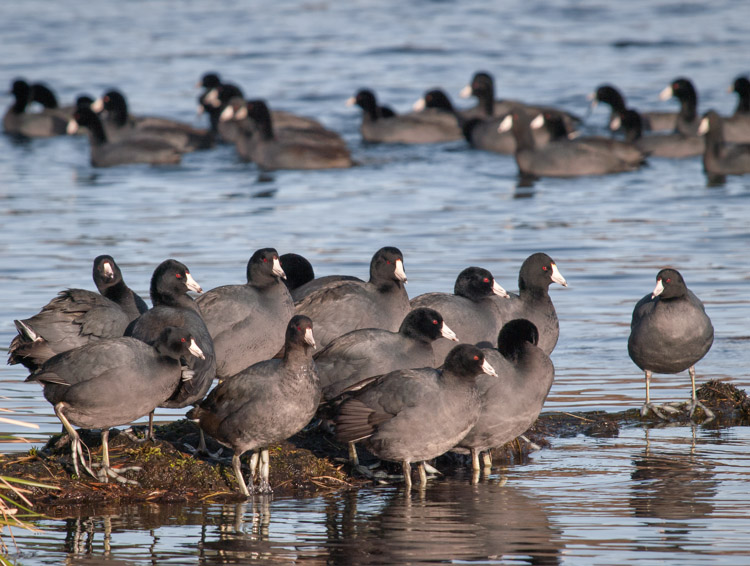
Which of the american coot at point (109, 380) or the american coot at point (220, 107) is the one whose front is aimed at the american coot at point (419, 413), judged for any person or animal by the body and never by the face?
the american coot at point (109, 380)

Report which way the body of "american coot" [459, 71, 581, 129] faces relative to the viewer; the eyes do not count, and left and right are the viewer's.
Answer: facing to the left of the viewer

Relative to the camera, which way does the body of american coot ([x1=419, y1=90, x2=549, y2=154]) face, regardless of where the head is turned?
to the viewer's left

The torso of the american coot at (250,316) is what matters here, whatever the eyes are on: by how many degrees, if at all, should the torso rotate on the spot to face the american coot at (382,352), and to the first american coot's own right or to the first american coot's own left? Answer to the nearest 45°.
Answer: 0° — it already faces it

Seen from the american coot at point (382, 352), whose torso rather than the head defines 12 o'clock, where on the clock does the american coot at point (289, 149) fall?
the american coot at point (289, 149) is roughly at 9 o'clock from the american coot at point (382, 352).

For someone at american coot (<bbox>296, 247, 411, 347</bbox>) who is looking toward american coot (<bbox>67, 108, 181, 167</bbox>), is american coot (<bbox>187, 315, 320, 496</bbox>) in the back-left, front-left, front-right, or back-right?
back-left

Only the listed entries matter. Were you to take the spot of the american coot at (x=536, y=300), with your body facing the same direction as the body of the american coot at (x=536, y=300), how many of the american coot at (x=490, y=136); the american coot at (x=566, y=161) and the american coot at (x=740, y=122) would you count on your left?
3

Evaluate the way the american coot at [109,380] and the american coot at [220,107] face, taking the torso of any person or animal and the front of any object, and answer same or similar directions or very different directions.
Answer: very different directions

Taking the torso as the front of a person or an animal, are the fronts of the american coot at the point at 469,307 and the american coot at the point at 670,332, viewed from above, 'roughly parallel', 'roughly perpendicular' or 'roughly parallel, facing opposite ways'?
roughly perpendicular

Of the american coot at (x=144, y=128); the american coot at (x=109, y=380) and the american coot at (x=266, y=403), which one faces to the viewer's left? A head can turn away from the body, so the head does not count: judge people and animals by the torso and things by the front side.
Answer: the american coot at (x=144, y=128)

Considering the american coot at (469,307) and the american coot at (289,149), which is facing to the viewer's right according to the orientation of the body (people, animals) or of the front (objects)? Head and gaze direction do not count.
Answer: the american coot at (469,307)

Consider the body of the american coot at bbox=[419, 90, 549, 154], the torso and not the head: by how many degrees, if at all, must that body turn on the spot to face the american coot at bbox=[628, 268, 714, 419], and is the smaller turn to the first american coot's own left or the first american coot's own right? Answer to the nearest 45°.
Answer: approximately 90° to the first american coot's own left

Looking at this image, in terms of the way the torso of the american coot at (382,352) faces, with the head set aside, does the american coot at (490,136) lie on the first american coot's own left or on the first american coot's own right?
on the first american coot's own left

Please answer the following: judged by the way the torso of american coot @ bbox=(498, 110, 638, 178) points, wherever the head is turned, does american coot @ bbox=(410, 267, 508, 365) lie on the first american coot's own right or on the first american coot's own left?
on the first american coot's own left

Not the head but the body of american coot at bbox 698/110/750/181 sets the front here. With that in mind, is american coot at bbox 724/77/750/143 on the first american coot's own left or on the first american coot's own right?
on the first american coot's own right
